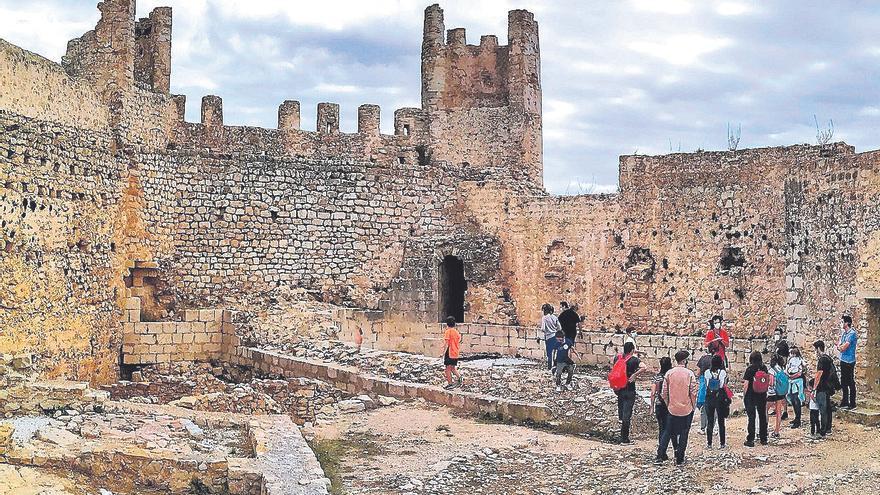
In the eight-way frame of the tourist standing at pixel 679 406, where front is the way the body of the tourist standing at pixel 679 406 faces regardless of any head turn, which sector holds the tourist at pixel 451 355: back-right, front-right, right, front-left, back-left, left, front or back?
front-left

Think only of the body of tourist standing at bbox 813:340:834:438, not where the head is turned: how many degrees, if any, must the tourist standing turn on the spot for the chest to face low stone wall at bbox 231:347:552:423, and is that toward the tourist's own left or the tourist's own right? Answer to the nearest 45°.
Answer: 0° — they already face it

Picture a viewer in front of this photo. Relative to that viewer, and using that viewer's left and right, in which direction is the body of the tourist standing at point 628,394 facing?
facing away from the viewer and to the right of the viewer

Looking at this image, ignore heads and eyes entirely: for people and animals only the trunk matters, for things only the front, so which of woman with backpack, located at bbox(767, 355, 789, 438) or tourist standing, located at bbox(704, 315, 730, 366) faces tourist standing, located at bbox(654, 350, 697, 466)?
tourist standing, located at bbox(704, 315, 730, 366)

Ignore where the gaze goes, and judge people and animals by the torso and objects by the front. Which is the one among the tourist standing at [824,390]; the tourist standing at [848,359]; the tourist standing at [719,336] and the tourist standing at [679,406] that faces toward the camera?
the tourist standing at [719,336]

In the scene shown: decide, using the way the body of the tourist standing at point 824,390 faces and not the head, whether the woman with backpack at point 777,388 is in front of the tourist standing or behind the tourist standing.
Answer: in front

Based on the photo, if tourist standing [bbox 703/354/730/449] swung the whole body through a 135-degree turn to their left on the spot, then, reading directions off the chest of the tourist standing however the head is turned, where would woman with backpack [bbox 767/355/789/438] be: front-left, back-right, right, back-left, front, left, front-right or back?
back

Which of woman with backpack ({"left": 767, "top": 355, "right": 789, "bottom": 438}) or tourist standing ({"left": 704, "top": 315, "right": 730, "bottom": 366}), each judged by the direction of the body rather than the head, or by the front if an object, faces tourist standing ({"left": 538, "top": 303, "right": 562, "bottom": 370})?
the woman with backpack

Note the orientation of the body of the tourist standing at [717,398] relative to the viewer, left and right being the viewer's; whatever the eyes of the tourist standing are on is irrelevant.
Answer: facing away from the viewer

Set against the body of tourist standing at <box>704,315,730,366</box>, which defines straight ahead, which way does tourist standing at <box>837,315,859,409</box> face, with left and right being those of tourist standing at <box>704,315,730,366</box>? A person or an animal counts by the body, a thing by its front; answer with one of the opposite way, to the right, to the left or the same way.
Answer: to the right

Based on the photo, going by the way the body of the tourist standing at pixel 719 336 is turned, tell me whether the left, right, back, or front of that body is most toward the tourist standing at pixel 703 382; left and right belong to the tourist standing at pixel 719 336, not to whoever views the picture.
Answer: front

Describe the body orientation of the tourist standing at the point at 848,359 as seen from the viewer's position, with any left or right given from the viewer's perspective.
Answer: facing to the left of the viewer

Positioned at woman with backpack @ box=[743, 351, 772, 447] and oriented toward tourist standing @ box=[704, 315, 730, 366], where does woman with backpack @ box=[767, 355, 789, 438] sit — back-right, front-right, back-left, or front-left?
front-right

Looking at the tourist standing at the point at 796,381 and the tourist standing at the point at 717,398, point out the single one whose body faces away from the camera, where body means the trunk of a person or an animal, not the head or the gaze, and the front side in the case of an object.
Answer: the tourist standing at the point at 717,398

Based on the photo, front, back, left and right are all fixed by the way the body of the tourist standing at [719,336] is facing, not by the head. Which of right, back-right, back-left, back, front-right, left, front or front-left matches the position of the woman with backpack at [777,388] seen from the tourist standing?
front

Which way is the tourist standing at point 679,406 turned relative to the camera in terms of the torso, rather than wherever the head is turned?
away from the camera

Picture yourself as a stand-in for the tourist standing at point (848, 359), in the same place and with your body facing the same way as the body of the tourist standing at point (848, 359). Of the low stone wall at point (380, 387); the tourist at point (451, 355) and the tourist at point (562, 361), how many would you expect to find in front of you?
3

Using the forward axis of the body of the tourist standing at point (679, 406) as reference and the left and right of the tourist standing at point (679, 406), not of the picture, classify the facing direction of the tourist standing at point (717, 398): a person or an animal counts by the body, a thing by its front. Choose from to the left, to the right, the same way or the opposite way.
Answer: the same way
